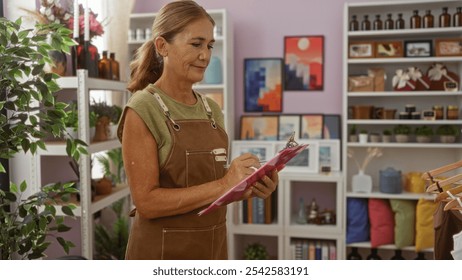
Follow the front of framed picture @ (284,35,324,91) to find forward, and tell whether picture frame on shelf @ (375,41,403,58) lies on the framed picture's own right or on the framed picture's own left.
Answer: on the framed picture's own left

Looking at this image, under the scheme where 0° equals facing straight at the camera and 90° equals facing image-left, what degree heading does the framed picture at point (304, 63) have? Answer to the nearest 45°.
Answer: approximately 0°

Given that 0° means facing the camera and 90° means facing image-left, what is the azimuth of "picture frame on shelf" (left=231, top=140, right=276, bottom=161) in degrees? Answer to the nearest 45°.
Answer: approximately 0°
